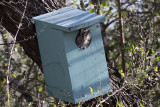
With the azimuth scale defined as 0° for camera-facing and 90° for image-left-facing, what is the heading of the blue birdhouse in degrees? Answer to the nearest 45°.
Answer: approximately 315°
